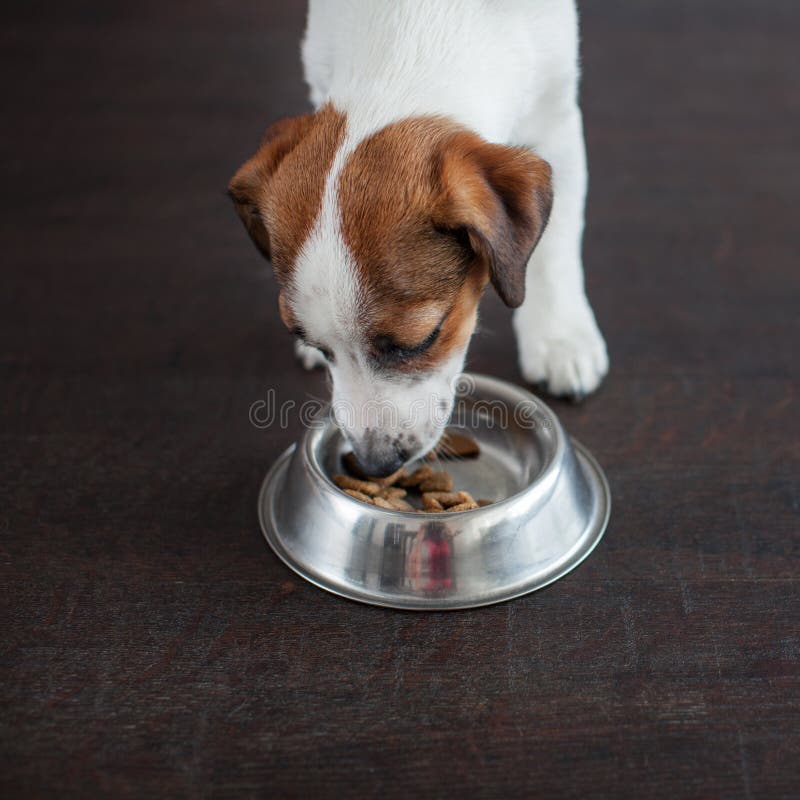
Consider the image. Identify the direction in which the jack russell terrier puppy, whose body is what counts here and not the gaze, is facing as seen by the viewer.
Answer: toward the camera
